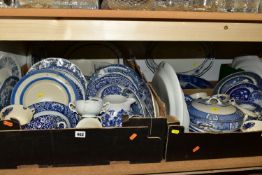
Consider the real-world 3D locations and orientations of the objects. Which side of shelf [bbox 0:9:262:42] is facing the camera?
front

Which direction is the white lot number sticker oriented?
toward the camera

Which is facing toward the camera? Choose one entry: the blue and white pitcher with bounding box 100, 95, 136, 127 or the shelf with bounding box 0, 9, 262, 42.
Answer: the shelf

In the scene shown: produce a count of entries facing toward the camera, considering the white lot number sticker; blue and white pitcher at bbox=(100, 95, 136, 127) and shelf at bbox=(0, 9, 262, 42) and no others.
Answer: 2

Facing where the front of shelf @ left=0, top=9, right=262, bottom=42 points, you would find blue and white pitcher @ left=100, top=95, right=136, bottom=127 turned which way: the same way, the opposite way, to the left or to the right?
to the left

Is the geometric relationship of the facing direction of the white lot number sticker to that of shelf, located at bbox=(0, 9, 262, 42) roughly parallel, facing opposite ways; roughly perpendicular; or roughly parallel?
roughly parallel

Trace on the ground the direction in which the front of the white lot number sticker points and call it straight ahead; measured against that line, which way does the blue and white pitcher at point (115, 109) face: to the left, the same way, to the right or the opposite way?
to the left

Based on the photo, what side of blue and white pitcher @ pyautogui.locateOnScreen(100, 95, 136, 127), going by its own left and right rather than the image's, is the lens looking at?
right

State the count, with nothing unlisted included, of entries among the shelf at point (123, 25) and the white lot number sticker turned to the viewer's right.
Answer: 0
